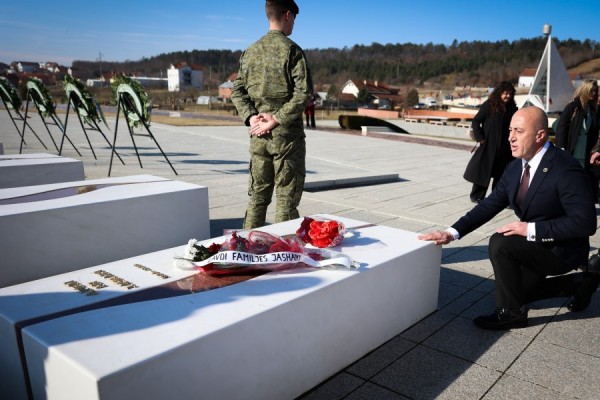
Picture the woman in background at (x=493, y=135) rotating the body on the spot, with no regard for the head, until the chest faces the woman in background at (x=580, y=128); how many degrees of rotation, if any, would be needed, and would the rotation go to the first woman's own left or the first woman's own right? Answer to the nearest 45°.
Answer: approximately 90° to the first woman's own left

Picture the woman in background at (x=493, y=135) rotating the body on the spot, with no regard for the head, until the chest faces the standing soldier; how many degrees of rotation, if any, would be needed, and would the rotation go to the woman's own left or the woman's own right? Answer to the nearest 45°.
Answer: approximately 90° to the woman's own right

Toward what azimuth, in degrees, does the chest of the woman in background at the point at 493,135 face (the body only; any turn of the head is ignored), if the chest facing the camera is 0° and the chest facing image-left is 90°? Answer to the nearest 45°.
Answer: approximately 315°

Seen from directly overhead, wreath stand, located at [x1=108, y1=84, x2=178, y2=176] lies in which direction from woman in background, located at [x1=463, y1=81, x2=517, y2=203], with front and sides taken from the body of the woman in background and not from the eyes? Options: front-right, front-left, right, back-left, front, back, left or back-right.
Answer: back-right

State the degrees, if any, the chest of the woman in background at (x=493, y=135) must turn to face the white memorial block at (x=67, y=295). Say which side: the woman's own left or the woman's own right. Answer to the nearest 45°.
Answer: approximately 45° to the woman's own right

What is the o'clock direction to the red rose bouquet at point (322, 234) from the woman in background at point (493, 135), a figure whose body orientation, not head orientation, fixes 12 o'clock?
The red rose bouquet is roughly at 2 o'clock from the woman in background.
